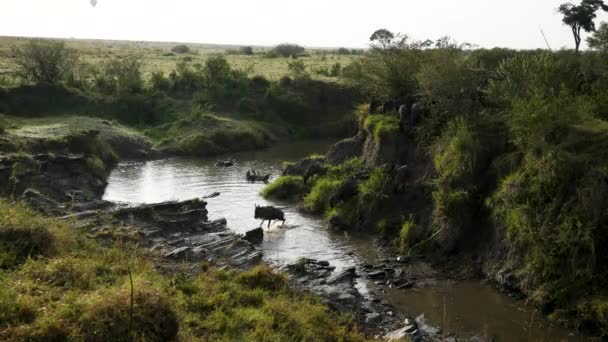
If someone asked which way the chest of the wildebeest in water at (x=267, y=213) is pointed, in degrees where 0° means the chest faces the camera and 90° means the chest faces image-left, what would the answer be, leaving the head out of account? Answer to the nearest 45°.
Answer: approximately 90°

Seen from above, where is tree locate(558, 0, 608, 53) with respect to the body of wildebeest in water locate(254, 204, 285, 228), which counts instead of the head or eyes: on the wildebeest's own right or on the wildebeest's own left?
on the wildebeest's own right

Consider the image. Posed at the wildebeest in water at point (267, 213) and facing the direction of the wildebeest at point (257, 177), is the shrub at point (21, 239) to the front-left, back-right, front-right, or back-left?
back-left

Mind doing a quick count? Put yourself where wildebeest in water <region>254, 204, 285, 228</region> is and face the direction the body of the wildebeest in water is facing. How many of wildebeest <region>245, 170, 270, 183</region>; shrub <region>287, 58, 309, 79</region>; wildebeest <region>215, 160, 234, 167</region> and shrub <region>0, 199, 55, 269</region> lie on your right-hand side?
3

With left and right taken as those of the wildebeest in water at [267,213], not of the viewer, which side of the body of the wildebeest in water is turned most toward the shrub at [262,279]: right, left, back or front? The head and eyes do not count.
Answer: left

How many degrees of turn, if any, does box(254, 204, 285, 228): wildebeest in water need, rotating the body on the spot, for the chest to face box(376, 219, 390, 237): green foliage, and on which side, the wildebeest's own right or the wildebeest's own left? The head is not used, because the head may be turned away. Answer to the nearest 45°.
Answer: approximately 180°

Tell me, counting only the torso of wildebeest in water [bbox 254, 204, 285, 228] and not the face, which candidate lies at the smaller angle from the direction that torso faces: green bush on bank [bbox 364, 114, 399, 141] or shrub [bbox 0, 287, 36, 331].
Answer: the shrub

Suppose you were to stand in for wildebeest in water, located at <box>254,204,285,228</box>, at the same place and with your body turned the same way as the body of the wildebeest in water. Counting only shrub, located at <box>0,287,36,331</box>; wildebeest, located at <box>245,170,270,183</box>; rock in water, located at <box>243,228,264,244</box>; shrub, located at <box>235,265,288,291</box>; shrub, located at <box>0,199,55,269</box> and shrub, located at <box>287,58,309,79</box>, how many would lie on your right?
2

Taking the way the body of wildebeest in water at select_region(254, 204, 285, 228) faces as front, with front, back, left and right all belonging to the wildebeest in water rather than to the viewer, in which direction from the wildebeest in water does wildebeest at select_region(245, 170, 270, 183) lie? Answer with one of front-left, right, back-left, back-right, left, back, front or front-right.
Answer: right

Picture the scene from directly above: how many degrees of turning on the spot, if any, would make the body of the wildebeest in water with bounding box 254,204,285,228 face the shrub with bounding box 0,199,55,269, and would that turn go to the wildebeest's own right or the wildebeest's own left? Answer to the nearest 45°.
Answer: approximately 45° to the wildebeest's own left
